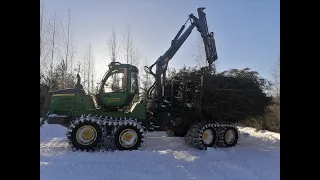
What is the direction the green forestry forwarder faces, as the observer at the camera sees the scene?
facing to the left of the viewer
